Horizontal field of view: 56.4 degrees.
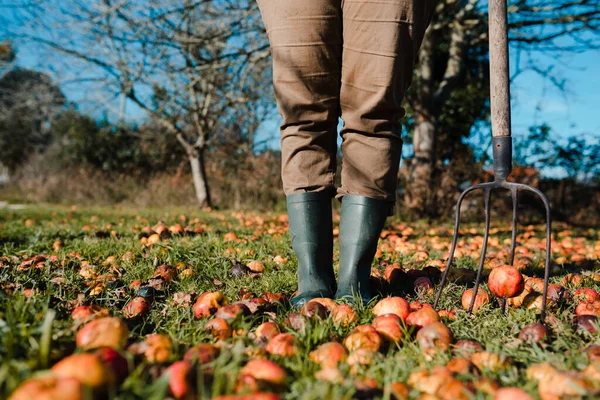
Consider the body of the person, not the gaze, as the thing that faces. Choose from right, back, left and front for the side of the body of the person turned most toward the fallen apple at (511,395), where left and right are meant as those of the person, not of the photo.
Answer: front

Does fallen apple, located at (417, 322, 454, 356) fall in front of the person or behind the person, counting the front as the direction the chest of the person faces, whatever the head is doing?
in front

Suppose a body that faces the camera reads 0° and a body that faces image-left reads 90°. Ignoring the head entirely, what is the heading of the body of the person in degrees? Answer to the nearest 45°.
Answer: approximately 0°

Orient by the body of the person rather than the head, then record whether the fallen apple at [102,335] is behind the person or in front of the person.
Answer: in front

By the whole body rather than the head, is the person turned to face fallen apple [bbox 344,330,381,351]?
yes
